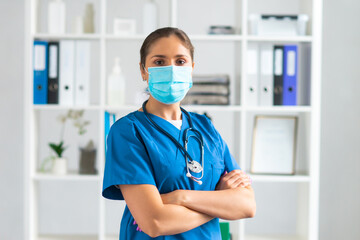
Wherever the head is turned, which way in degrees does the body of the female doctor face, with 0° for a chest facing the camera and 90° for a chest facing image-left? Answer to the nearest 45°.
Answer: approximately 315°

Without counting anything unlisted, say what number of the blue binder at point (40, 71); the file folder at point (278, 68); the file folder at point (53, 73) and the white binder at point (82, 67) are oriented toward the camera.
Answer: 4

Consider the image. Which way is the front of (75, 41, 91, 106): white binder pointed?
toward the camera

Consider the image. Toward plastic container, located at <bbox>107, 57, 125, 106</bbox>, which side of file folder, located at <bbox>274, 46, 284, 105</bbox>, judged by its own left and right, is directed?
right

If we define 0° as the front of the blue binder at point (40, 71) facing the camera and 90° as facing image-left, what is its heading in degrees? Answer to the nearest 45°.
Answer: approximately 0°

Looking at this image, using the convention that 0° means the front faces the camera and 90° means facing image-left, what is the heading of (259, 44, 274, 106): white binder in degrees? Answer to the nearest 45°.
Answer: approximately 0°

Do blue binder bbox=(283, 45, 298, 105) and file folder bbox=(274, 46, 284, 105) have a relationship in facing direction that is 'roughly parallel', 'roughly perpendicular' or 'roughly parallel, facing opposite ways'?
roughly parallel

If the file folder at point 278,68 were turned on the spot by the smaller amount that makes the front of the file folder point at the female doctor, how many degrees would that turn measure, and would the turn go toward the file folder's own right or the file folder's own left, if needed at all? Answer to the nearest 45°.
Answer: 0° — it already faces them
